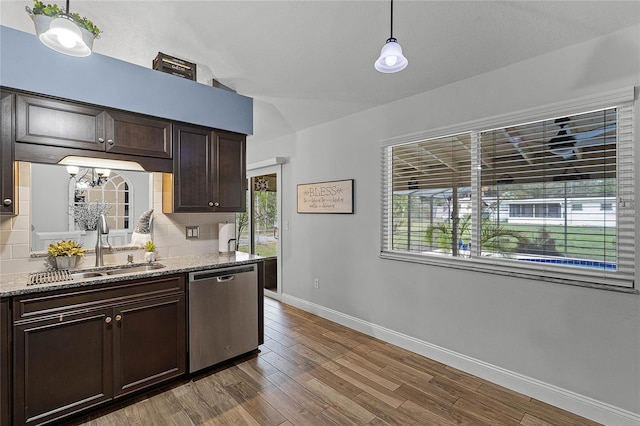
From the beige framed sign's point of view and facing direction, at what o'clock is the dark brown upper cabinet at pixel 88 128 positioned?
The dark brown upper cabinet is roughly at 12 o'clock from the beige framed sign.

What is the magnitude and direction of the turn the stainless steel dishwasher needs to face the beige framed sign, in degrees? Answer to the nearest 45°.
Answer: approximately 90° to its left

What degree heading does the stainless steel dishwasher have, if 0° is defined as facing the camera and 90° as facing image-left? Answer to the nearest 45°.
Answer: approximately 315°

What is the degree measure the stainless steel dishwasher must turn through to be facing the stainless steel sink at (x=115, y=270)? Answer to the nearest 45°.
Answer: approximately 135° to its right

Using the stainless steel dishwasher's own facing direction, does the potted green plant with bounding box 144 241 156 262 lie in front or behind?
behind

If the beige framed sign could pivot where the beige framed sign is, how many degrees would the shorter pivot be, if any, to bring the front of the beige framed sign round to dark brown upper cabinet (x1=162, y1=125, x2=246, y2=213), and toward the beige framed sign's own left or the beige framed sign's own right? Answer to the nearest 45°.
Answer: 0° — it already faces it
